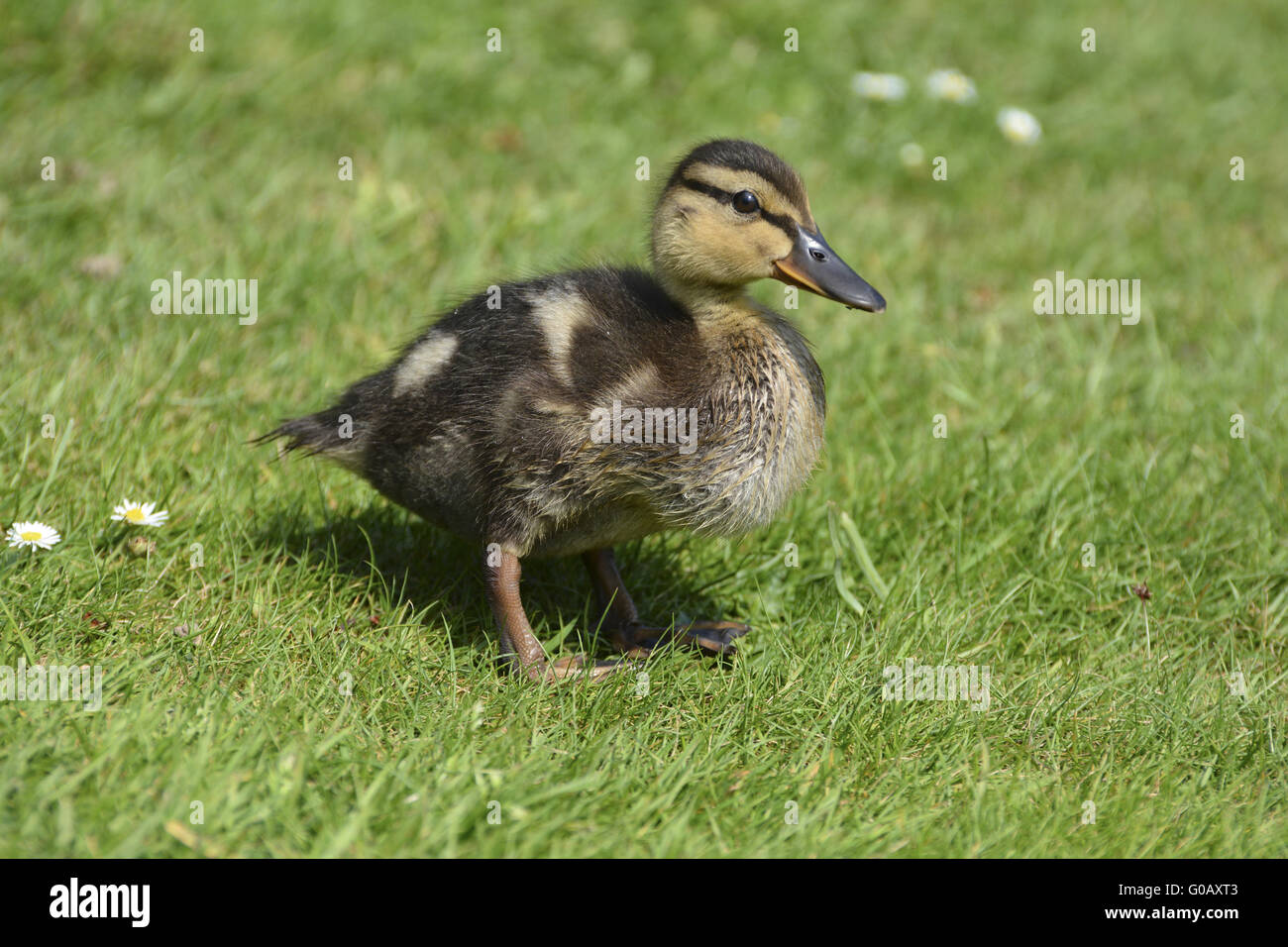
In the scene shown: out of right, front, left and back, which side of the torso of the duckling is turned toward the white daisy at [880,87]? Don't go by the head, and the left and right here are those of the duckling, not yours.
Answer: left

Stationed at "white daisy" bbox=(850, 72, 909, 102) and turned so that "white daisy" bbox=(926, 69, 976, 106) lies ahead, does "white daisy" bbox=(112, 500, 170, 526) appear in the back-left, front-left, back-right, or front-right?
back-right

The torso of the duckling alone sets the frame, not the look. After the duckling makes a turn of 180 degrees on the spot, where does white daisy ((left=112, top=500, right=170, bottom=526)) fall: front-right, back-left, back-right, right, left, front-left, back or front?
front

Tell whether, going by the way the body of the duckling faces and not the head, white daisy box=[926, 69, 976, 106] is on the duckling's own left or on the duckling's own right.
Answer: on the duckling's own left

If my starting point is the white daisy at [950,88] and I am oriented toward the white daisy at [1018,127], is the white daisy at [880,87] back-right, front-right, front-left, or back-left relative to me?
back-right

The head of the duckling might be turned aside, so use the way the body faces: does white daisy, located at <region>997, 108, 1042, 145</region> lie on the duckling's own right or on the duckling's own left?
on the duckling's own left

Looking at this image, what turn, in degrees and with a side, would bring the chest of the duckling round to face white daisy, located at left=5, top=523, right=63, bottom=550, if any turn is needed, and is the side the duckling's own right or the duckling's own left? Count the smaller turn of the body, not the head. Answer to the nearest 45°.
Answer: approximately 180°

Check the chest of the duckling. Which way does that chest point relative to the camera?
to the viewer's right
